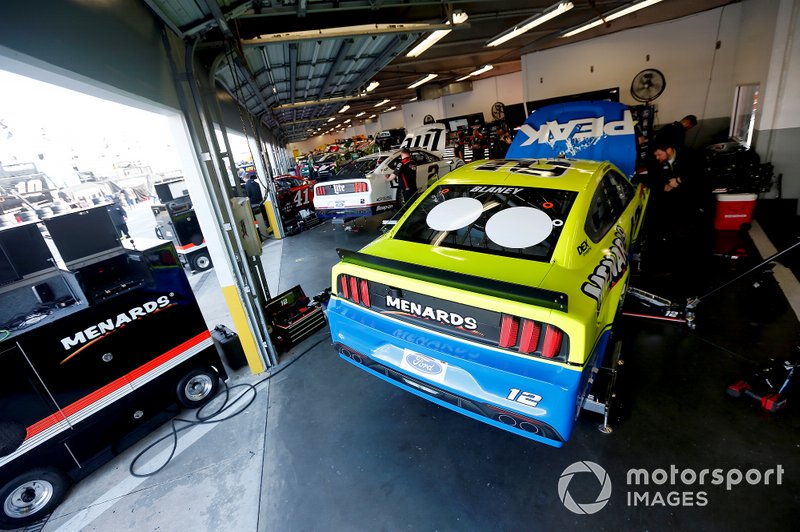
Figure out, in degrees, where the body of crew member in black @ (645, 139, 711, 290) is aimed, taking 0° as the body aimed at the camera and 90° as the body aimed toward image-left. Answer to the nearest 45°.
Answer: approximately 45°

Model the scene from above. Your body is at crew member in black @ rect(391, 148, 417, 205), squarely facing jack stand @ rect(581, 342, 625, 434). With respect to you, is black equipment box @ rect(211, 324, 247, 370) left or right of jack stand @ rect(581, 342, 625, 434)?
right

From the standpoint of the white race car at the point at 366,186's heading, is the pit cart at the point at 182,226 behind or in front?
behind

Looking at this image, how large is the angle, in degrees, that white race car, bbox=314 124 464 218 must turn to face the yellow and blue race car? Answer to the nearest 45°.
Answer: approximately 135° to its right

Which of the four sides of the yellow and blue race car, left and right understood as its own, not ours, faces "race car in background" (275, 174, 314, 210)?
left

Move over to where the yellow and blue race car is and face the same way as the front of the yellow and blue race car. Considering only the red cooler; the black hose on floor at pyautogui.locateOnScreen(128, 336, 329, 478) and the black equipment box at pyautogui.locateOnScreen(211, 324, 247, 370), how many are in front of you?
1

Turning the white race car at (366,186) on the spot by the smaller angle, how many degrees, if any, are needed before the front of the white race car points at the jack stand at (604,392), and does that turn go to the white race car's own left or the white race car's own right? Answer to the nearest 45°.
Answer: approximately 135° to the white race car's own right

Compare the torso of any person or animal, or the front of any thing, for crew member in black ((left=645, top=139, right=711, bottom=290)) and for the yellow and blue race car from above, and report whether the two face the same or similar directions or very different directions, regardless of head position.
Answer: very different directions

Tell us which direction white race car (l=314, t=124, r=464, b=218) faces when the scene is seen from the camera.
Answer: facing away from the viewer and to the right of the viewer

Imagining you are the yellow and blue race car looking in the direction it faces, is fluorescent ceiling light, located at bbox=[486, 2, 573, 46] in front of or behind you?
in front

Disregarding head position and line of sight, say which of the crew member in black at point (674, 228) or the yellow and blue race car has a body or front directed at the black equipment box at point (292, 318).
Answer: the crew member in black

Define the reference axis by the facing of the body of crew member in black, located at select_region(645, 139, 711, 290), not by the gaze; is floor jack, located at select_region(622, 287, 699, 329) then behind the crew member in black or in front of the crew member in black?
in front

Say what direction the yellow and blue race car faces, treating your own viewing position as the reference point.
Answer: facing away from the viewer and to the right of the viewer

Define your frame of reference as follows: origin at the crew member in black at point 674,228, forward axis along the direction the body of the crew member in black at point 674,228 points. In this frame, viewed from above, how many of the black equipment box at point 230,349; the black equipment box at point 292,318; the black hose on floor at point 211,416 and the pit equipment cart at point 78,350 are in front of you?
4

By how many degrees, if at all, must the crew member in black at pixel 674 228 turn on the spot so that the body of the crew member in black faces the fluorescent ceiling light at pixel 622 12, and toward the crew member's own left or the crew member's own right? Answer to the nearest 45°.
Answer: approximately 135° to the crew member's own right

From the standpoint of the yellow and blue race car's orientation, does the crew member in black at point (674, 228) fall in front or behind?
in front

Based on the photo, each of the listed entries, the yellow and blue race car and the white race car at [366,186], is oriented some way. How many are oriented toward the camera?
0

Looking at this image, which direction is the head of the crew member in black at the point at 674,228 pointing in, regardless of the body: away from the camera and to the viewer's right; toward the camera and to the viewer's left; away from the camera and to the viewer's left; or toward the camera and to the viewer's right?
toward the camera and to the viewer's left
